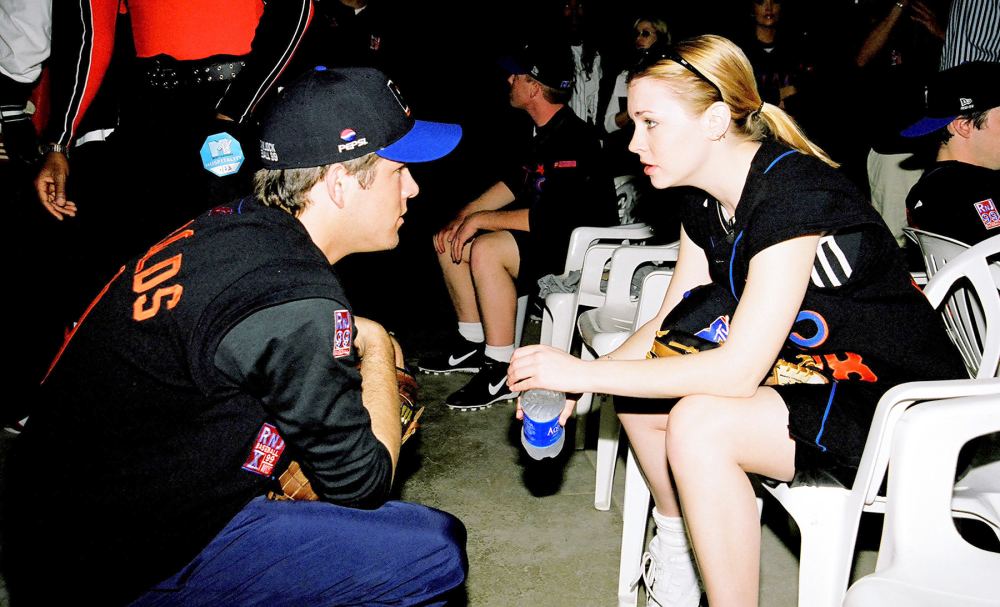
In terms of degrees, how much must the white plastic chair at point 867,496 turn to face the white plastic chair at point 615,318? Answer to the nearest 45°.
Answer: approximately 90° to its right

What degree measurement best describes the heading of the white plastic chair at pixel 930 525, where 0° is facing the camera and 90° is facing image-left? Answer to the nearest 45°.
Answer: approximately 45°

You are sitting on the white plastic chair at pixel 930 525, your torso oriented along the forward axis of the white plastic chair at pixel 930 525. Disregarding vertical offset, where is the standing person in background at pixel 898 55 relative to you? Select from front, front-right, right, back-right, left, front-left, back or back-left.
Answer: back-right

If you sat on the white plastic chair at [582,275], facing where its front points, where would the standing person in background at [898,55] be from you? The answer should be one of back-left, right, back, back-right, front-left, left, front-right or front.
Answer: back

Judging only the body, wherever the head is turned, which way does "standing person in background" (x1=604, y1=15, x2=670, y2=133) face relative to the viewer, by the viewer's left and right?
facing the viewer and to the left of the viewer

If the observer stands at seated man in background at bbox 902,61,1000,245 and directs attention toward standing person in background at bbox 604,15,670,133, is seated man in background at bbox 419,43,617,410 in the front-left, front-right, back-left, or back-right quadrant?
front-left

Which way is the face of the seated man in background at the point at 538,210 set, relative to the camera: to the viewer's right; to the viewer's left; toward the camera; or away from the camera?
to the viewer's left

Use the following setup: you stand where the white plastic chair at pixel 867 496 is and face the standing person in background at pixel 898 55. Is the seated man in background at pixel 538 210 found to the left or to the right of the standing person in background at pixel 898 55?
left

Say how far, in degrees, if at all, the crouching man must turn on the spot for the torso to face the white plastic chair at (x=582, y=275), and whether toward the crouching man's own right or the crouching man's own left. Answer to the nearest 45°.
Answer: approximately 45° to the crouching man's own left

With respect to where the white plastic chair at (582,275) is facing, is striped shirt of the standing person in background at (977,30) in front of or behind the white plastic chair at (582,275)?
behind

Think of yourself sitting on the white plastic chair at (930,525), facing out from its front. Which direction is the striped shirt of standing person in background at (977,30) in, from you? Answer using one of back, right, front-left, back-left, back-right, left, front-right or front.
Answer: back-right

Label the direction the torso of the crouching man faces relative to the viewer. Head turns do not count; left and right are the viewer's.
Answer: facing to the right of the viewer

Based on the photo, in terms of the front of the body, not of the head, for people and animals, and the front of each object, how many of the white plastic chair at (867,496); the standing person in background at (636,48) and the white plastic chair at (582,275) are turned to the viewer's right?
0

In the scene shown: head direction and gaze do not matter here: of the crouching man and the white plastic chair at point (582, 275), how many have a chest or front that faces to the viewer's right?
1

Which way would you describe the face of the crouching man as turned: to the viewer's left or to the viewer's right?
to the viewer's right

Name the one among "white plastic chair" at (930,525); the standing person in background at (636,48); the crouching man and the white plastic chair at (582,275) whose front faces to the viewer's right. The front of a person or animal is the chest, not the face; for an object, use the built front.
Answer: the crouching man

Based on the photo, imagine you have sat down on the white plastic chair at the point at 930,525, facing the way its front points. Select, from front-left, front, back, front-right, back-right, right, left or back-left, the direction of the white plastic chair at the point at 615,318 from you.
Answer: right
